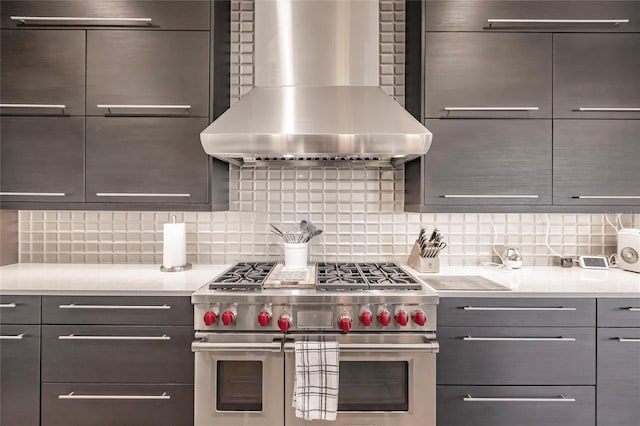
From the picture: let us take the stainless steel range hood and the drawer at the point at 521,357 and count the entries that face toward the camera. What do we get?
2

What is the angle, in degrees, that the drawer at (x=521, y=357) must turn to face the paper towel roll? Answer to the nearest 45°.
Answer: approximately 90° to its right

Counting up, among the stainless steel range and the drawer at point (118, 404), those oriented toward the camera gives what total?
2

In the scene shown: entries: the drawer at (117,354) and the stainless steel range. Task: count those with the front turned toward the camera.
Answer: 2

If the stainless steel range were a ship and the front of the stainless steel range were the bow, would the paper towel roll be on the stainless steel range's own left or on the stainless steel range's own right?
on the stainless steel range's own right

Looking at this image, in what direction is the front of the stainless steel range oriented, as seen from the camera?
facing the viewer

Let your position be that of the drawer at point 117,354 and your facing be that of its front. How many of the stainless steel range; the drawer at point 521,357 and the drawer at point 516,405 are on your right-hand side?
0

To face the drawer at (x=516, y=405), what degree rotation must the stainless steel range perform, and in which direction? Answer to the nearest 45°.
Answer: approximately 90° to its left

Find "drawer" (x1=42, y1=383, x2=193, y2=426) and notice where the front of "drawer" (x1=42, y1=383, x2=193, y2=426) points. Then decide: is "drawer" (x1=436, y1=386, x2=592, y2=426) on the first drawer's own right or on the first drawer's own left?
on the first drawer's own left

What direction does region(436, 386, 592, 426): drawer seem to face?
toward the camera

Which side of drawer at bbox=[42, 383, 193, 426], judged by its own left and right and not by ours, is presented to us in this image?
front
